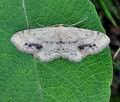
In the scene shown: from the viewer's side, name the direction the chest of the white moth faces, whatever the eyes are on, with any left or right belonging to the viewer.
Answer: facing away from the viewer
